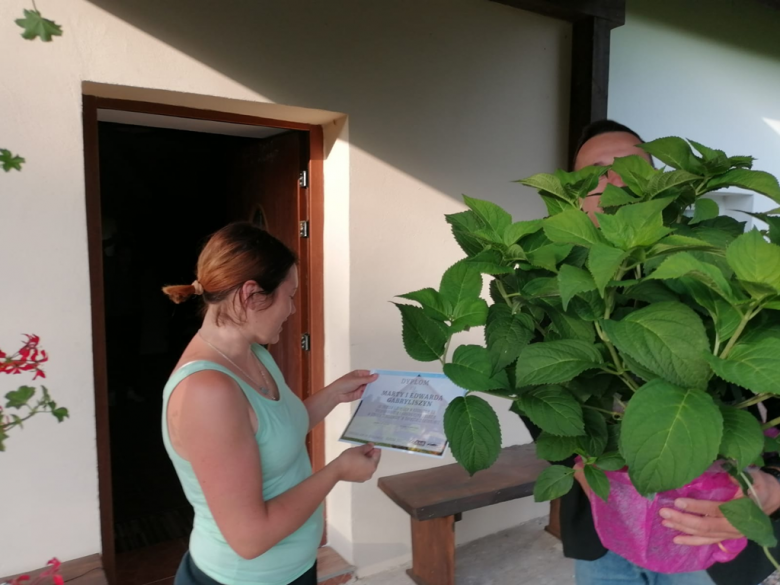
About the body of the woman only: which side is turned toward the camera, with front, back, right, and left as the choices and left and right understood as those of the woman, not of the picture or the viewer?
right

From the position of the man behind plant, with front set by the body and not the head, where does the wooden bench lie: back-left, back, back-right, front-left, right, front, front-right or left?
right

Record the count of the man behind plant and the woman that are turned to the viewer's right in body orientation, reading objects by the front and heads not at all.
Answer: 1

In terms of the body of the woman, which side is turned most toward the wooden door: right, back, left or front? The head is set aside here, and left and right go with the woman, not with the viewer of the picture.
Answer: left

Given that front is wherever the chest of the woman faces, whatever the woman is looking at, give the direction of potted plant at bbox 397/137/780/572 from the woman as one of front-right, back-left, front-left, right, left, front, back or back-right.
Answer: front-right

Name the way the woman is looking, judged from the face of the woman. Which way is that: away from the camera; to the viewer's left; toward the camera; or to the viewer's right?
to the viewer's right

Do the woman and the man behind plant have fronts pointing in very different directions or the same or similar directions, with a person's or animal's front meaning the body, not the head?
very different directions

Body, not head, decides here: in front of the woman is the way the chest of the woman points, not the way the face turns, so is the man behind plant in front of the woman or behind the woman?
in front

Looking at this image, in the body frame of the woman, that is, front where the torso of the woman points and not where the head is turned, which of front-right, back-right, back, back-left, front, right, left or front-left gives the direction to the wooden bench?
front-left

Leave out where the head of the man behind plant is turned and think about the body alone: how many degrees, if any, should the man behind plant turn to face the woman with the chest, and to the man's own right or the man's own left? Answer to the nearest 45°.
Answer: approximately 45° to the man's own right
